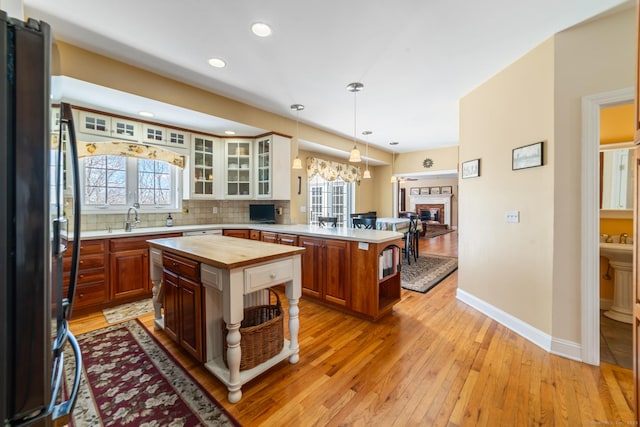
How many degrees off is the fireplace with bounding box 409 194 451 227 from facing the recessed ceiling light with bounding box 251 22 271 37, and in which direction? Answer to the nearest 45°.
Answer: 0° — it already faces it

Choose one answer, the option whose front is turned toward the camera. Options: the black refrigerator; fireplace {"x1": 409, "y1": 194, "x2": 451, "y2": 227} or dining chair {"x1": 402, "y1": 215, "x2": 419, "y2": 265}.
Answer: the fireplace

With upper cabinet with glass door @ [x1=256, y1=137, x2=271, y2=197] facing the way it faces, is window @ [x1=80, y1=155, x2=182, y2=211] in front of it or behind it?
in front

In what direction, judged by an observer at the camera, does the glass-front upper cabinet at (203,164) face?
facing the viewer and to the right of the viewer

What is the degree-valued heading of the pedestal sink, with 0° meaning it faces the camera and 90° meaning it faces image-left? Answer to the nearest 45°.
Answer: approximately 0°

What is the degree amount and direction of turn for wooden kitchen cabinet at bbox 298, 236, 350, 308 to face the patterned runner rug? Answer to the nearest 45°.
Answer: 0° — it already faces it

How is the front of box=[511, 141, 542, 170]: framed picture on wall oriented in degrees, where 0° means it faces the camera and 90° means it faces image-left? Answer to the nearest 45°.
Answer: approximately 45°

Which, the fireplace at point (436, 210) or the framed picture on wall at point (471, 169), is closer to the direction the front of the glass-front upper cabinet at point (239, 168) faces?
the framed picture on wall

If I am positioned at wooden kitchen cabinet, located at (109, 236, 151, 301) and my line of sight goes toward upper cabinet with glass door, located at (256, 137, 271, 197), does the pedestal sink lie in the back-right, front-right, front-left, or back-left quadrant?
front-right

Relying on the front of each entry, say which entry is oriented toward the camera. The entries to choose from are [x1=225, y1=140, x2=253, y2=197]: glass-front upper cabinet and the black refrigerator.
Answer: the glass-front upper cabinet

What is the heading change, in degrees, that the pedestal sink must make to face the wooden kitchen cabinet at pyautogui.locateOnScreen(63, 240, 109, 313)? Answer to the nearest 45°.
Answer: approximately 45° to its right

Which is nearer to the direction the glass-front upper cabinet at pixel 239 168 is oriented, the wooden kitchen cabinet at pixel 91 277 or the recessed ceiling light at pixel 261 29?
the recessed ceiling light

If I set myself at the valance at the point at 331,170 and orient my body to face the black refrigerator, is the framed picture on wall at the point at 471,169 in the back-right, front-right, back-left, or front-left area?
front-left

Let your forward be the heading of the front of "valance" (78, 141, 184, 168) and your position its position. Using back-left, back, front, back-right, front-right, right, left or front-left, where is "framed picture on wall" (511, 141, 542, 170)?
front

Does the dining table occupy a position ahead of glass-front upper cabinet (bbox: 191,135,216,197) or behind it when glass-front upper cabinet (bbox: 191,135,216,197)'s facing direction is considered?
ahead

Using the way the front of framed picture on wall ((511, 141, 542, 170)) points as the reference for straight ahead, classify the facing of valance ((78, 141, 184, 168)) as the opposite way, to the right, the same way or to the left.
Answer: the opposite way

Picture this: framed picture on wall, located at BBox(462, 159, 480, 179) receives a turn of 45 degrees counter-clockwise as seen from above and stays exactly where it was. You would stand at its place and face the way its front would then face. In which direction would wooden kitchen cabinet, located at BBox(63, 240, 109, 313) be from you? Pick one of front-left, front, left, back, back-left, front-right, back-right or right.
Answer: front-right

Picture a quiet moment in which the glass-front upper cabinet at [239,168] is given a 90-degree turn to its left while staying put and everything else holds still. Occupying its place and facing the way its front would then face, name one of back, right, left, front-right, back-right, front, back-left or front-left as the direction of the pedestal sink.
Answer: front-right
